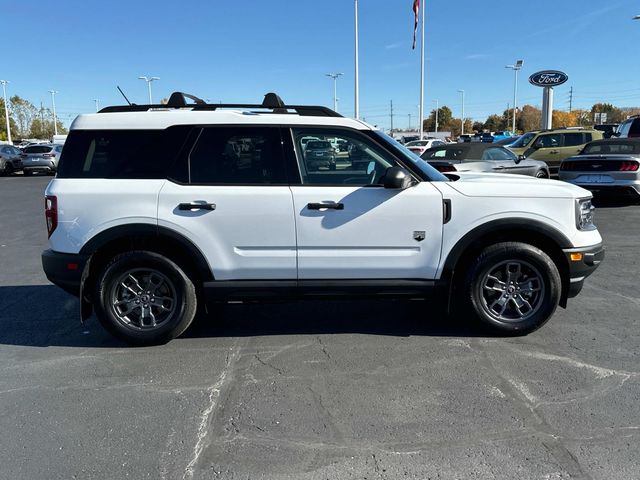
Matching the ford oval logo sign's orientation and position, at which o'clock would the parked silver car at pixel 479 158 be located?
The parked silver car is roughly at 12 o'clock from the ford oval logo sign.

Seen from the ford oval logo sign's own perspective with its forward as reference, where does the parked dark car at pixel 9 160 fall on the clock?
The parked dark car is roughly at 2 o'clock from the ford oval logo sign.

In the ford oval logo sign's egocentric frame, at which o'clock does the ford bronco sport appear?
The ford bronco sport is roughly at 12 o'clock from the ford oval logo sign.

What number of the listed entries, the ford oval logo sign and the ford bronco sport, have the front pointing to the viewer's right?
1

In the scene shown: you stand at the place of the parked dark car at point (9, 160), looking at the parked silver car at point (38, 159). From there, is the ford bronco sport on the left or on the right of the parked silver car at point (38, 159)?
right

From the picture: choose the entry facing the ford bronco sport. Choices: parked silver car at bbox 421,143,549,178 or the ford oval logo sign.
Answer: the ford oval logo sign

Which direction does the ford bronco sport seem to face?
to the viewer's right

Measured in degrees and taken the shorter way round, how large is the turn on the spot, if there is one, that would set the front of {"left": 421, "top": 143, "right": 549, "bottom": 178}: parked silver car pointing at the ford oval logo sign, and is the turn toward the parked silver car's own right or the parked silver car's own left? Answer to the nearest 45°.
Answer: approximately 45° to the parked silver car's own left

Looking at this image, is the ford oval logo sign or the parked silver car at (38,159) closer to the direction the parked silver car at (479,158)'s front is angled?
the ford oval logo sign

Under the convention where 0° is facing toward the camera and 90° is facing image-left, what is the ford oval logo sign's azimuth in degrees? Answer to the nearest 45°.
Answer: approximately 0°

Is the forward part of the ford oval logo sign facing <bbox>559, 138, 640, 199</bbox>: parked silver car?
yes
